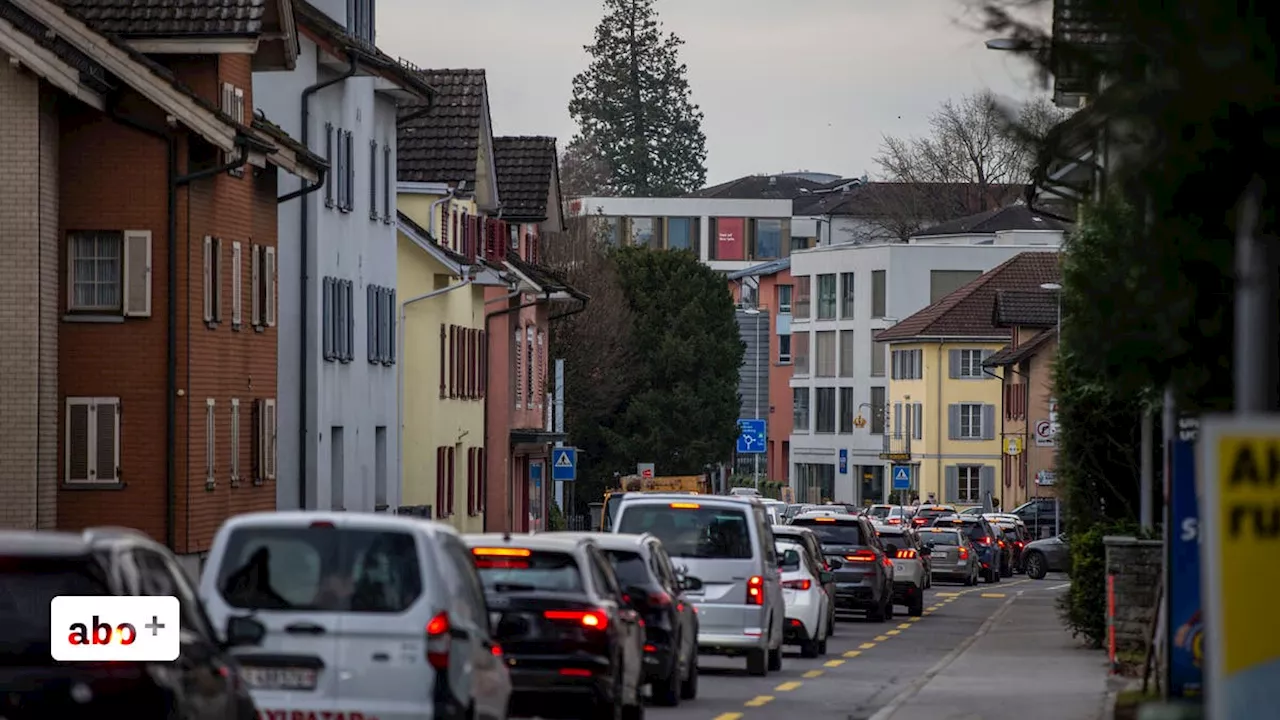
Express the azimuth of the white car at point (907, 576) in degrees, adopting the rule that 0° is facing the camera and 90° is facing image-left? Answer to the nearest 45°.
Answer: approximately 180°

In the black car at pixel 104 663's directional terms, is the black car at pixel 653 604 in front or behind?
in front

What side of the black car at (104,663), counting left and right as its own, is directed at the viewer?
back

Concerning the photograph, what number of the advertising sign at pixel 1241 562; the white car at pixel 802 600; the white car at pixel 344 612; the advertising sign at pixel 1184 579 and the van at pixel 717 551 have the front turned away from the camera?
3

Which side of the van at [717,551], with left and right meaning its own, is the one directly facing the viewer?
back

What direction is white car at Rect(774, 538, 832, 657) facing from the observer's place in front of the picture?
facing away from the viewer

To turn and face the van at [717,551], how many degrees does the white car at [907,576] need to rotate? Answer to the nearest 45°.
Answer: approximately 180°

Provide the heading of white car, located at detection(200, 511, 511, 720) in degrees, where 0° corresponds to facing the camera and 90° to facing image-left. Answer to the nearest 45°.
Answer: approximately 180°

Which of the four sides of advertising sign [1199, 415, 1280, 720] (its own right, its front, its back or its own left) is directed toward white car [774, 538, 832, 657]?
back

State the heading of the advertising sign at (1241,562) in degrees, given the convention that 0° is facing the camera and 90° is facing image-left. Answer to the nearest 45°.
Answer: approximately 0°
